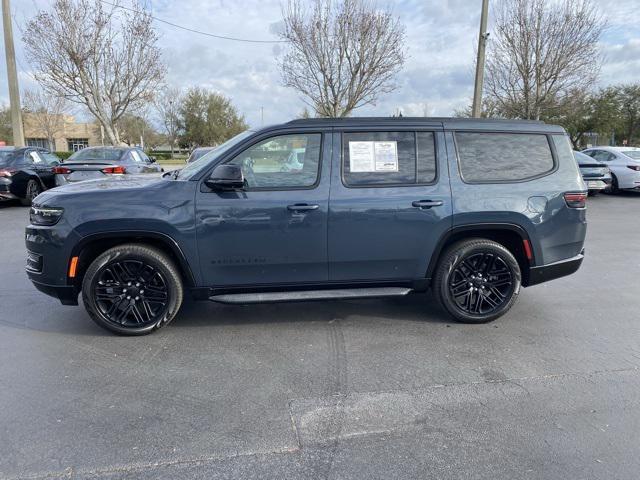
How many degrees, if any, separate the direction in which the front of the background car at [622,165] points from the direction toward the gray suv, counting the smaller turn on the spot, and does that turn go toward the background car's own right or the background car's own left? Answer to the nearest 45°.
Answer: approximately 135° to the background car's own left

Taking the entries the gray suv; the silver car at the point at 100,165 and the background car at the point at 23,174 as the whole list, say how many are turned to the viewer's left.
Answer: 1

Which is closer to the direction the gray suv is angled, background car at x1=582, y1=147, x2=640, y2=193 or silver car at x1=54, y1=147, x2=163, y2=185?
the silver car

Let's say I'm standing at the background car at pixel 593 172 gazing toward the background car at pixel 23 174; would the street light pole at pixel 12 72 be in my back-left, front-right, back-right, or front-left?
front-right

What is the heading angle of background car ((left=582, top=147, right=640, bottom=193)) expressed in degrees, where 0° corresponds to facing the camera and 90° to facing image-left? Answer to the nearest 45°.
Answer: approximately 135°

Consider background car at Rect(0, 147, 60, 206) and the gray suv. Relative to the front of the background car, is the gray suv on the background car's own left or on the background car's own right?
on the background car's own right

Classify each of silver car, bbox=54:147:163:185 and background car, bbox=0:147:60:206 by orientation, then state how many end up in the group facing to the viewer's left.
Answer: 0

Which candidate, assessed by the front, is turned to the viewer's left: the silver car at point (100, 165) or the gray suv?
the gray suv

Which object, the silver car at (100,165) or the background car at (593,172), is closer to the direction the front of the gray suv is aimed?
the silver car

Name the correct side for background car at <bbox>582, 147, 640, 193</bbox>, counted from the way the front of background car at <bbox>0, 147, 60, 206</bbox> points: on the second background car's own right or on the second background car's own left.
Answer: on the second background car's own right

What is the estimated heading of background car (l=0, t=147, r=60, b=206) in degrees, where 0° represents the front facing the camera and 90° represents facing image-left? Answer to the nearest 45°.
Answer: approximately 225°

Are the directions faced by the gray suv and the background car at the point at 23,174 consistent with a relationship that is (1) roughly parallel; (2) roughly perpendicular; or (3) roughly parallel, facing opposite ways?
roughly perpendicular

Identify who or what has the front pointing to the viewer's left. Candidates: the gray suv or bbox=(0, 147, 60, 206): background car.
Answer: the gray suv

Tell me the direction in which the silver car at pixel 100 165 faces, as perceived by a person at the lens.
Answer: facing away from the viewer and to the right of the viewer

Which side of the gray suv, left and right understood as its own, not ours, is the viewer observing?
left
